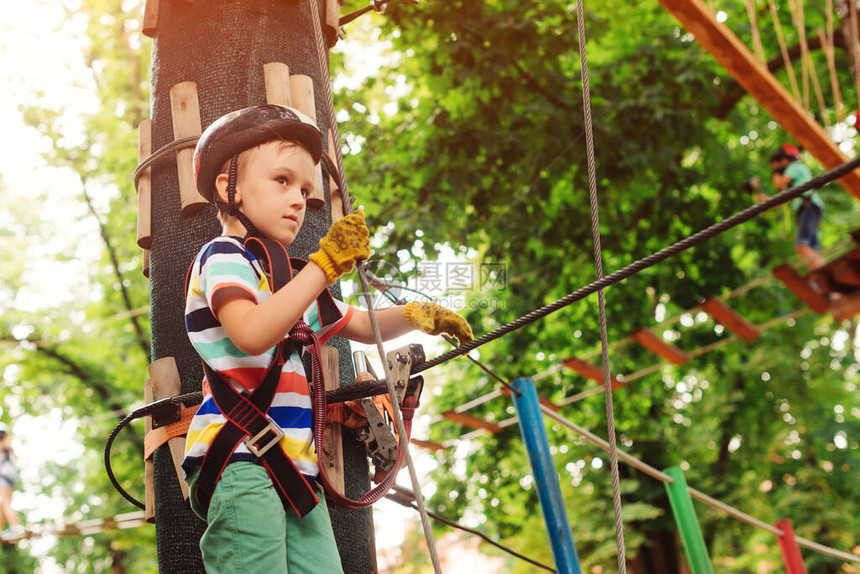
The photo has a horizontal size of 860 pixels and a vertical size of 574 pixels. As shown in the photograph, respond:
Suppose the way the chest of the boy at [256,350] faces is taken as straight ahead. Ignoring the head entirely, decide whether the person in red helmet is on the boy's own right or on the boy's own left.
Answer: on the boy's own left

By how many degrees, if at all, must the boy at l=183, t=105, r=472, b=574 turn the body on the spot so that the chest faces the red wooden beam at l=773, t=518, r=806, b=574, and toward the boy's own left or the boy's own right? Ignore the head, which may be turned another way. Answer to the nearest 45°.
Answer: approximately 90° to the boy's own left

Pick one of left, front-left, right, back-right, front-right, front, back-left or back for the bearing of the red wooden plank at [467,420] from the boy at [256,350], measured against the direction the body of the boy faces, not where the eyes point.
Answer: back-left

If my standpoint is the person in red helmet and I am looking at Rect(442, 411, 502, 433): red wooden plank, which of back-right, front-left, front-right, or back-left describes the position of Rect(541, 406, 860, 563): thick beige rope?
front-left

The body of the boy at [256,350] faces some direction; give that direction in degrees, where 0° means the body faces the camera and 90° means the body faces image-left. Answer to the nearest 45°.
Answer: approximately 315°

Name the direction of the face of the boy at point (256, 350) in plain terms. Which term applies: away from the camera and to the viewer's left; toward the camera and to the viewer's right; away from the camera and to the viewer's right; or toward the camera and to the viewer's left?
toward the camera and to the viewer's right
